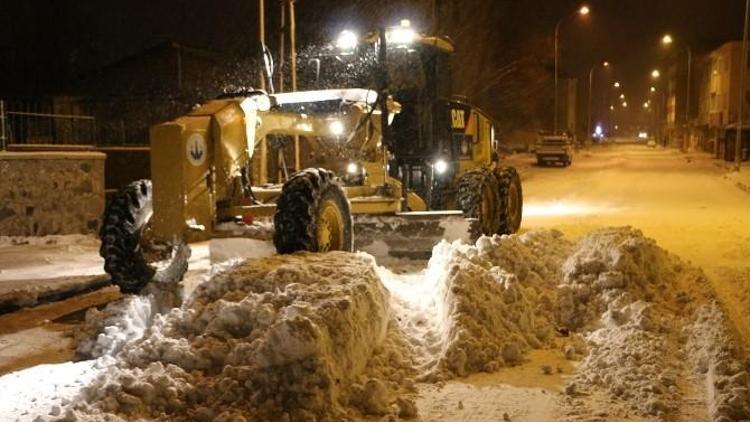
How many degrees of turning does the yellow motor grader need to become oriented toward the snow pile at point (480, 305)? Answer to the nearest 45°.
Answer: approximately 90° to its left

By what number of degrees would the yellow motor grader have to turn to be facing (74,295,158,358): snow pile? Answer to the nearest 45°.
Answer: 0° — it already faces it

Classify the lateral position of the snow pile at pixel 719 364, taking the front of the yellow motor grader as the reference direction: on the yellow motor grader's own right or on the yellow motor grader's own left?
on the yellow motor grader's own left

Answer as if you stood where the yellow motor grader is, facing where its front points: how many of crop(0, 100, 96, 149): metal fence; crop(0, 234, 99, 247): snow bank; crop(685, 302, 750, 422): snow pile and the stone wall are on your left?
1

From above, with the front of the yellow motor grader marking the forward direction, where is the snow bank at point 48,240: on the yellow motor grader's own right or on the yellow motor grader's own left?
on the yellow motor grader's own right

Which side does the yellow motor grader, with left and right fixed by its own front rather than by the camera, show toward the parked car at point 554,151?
back

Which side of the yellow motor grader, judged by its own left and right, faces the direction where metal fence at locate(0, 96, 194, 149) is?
right

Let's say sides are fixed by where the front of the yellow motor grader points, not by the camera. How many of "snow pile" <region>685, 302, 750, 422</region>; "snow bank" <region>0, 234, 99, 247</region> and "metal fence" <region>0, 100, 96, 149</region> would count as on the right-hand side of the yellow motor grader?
2

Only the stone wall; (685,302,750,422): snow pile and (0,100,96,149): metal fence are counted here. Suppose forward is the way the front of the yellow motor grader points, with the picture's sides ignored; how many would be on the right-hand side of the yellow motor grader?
2

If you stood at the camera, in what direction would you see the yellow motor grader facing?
facing the viewer and to the left of the viewer

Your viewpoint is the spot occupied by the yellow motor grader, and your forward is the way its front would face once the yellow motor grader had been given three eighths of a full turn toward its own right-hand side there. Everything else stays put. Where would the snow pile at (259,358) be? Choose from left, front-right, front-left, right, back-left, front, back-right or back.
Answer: back
